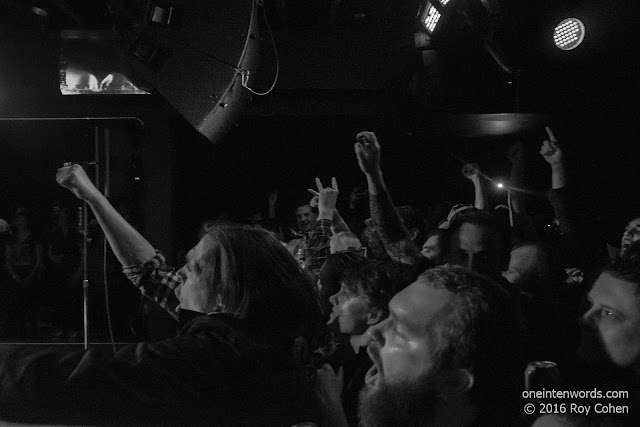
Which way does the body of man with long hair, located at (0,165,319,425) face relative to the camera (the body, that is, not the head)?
to the viewer's left

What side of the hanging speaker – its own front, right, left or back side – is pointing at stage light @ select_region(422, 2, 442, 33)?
front

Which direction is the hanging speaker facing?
to the viewer's right

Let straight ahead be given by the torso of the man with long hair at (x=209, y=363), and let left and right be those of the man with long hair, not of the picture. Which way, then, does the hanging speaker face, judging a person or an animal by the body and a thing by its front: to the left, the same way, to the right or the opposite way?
the opposite way

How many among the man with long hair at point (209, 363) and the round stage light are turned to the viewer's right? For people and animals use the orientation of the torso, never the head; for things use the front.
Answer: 0

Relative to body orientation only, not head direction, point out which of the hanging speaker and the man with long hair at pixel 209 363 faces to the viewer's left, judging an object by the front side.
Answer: the man with long hair

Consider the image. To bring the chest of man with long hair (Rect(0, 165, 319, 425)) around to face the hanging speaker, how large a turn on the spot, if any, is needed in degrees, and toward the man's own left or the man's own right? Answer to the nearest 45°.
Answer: approximately 90° to the man's own right

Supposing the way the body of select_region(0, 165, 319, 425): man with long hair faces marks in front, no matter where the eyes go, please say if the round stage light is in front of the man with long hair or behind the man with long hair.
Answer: behind

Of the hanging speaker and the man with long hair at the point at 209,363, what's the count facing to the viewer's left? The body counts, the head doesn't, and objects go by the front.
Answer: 1

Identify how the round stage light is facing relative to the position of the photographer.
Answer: facing the viewer and to the left of the viewer

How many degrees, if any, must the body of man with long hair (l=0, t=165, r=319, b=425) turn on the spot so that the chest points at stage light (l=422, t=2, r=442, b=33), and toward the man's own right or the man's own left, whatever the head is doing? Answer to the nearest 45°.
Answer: approximately 135° to the man's own right

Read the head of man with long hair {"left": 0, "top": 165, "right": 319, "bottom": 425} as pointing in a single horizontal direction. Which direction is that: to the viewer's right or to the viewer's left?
to the viewer's left
